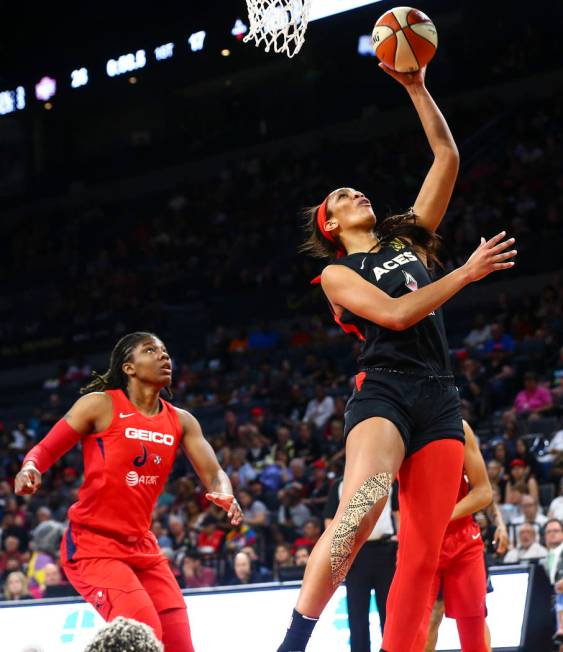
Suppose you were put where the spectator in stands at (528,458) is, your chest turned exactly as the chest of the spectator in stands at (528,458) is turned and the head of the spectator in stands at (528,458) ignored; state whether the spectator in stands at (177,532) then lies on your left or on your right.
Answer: on your right

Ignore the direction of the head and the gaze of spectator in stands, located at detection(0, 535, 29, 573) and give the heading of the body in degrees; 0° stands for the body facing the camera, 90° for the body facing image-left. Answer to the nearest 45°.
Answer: approximately 0°

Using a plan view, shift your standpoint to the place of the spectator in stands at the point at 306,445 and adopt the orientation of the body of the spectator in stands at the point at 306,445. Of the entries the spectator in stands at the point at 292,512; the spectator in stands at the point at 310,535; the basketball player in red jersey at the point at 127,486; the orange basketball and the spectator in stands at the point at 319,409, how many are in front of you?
4

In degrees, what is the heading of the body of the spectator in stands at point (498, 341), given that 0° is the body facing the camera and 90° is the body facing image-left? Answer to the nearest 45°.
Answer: approximately 0°

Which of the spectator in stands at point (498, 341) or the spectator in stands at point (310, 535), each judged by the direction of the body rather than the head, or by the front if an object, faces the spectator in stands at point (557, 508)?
the spectator in stands at point (498, 341)

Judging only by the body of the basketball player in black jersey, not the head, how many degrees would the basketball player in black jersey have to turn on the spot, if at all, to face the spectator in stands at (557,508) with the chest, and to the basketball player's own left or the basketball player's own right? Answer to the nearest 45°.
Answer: approximately 135° to the basketball player's own left

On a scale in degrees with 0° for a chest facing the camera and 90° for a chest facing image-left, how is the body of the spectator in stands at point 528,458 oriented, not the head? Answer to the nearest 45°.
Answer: approximately 45°

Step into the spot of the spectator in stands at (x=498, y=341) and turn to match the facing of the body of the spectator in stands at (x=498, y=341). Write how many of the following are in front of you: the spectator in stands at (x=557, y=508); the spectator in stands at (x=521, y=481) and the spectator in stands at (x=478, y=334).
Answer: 2
